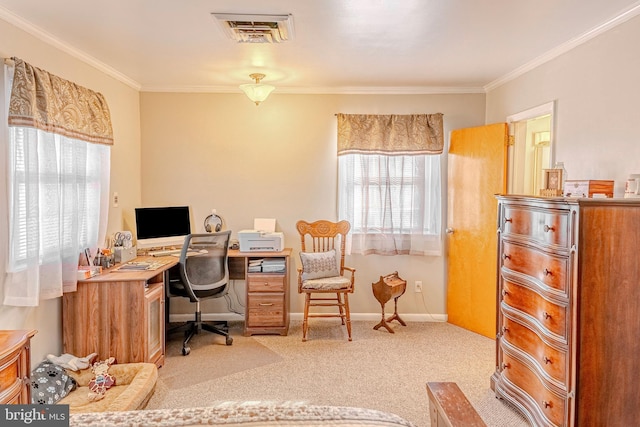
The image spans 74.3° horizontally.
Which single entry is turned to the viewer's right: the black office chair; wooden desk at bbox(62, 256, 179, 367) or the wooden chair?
the wooden desk

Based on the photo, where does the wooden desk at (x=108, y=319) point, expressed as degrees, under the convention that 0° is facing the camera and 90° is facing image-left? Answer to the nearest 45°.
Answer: approximately 270°

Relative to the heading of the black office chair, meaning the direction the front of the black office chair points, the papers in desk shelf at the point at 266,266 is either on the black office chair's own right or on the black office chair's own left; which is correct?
on the black office chair's own right

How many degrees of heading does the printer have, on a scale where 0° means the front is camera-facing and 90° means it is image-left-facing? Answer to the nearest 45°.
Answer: approximately 0°

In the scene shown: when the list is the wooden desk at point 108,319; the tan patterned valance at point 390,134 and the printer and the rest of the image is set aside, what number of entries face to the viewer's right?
1

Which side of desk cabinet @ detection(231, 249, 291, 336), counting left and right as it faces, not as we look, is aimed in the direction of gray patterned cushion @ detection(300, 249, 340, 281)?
left

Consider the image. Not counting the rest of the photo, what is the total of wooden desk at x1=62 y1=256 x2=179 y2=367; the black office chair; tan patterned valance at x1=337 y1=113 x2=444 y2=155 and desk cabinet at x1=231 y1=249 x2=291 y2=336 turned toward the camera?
2
